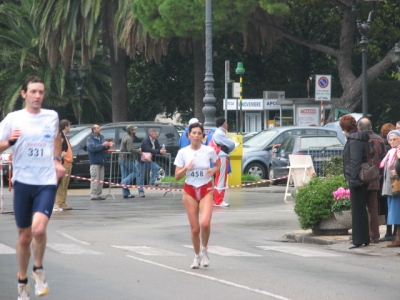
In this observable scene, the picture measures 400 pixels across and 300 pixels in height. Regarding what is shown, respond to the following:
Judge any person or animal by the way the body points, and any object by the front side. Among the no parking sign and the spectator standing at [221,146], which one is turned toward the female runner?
the no parking sign

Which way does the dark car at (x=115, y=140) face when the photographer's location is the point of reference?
facing to the left of the viewer

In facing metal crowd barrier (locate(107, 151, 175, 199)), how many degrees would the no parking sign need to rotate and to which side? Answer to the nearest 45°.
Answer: approximately 45° to its right

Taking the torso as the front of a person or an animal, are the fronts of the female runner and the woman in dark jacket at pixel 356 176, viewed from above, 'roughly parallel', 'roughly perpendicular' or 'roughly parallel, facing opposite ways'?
roughly perpendicular

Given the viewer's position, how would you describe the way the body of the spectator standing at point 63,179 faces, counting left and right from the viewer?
facing to the right of the viewer

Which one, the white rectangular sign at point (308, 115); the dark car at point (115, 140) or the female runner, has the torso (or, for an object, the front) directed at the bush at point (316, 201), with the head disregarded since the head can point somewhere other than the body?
the white rectangular sign

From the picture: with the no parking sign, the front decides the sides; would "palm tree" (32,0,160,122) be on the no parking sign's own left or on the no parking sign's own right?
on the no parking sign's own right

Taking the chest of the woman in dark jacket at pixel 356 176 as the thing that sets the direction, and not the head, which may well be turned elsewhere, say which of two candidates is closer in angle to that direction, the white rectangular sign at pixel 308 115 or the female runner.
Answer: the female runner

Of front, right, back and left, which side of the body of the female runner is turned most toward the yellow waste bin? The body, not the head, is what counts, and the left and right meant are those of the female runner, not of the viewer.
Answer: back

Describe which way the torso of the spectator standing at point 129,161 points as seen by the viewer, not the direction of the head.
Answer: to the viewer's right

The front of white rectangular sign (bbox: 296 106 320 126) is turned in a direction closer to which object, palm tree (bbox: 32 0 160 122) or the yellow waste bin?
the yellow waste bin

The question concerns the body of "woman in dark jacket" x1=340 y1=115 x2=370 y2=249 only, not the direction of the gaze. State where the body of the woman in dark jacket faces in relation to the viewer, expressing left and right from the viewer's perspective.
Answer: facing to the left of the viewer

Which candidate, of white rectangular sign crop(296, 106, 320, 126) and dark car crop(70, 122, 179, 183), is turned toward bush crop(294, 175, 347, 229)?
the white rectangular sign
